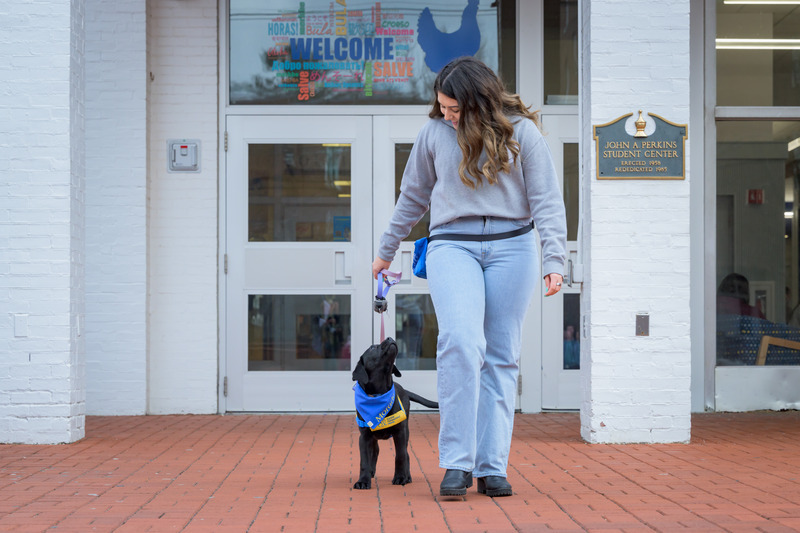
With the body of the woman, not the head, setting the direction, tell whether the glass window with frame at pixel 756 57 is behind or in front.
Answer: behind

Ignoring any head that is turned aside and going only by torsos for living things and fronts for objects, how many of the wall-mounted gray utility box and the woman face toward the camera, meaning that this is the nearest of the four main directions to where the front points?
2

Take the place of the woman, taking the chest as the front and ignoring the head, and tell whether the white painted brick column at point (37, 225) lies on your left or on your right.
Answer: on your right

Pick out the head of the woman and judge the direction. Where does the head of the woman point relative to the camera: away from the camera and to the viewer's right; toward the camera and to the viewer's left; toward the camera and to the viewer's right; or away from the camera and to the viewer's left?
toward the camera and to the viewer's left

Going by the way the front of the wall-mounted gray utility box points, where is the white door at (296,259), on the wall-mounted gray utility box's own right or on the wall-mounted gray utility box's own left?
on the wall-mounted gray utility box's own left

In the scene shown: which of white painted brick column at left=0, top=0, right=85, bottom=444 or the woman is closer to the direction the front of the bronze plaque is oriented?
the woman

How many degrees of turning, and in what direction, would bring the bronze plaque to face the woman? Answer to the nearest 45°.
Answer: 0° — it already faces them

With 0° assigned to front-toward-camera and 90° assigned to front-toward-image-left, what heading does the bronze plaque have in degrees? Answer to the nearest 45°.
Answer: approximately 0°

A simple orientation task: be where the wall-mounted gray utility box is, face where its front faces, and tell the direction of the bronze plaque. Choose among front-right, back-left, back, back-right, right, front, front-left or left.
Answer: front-left

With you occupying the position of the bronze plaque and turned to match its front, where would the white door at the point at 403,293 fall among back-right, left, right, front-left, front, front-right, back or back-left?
back-right

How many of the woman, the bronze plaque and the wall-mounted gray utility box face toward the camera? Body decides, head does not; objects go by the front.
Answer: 3

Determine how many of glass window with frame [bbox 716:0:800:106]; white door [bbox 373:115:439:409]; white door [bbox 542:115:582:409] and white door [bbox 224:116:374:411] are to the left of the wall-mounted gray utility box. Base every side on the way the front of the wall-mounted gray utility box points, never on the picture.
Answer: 4

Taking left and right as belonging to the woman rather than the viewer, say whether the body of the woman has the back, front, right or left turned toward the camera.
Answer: front
